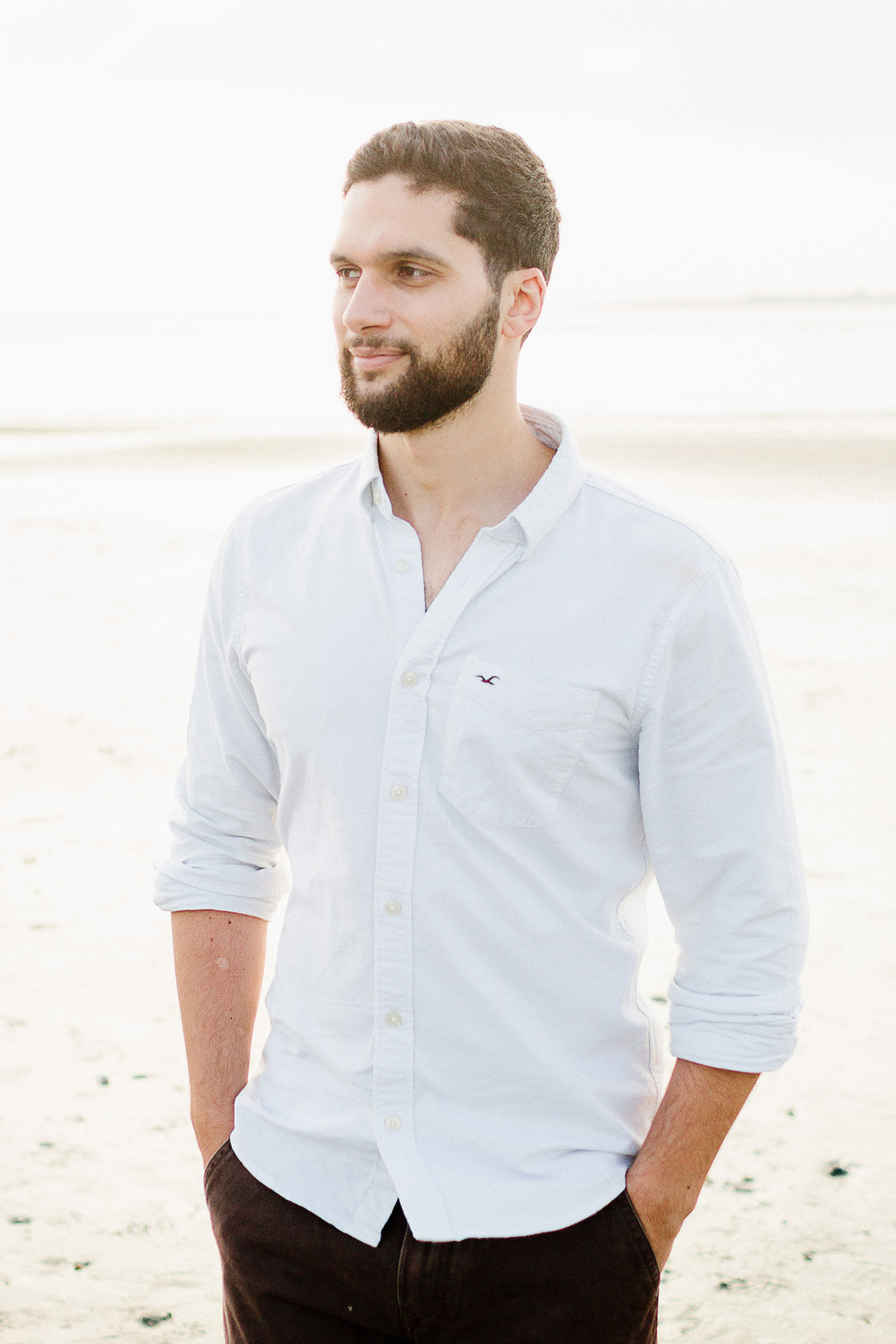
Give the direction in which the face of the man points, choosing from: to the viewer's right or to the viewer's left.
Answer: to the viewer's left

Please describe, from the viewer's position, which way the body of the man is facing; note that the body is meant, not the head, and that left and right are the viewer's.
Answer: facing the viewer and to the left of the viewer
